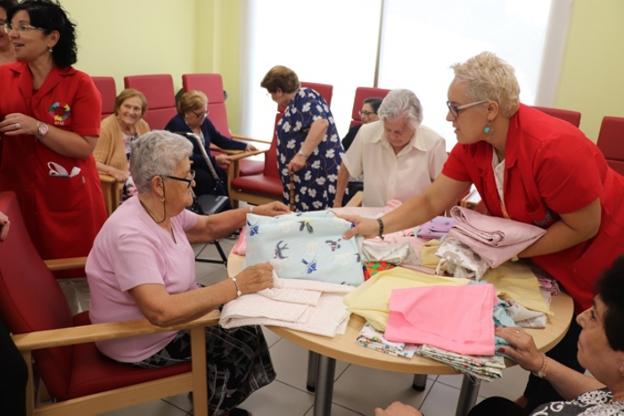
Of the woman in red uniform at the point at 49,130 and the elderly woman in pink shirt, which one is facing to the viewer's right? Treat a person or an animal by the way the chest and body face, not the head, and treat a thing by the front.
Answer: the elderly woman in pink shirt

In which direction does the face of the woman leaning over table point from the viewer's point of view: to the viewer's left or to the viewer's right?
to the viewer's left

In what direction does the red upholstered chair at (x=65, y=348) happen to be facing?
to the viewer's right

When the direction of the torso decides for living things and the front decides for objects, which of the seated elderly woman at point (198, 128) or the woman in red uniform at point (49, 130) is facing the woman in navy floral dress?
the seated elderly woman

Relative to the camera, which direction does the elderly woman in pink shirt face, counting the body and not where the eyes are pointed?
to the viewer's right

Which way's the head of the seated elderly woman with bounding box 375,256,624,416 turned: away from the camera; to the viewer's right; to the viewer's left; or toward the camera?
to the viewer's left

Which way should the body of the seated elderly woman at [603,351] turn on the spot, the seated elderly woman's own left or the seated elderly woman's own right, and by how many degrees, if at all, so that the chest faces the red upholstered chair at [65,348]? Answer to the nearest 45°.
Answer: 0° — they already face it

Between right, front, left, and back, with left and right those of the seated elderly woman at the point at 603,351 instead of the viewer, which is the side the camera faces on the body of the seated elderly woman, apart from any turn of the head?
left

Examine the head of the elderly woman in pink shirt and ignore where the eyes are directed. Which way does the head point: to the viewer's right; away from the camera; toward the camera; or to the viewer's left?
to the viewer's right

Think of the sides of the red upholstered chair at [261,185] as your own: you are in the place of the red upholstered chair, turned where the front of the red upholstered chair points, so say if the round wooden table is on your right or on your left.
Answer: on your left

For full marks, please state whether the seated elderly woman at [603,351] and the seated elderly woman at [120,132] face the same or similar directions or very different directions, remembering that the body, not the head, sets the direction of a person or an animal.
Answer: very different directions
